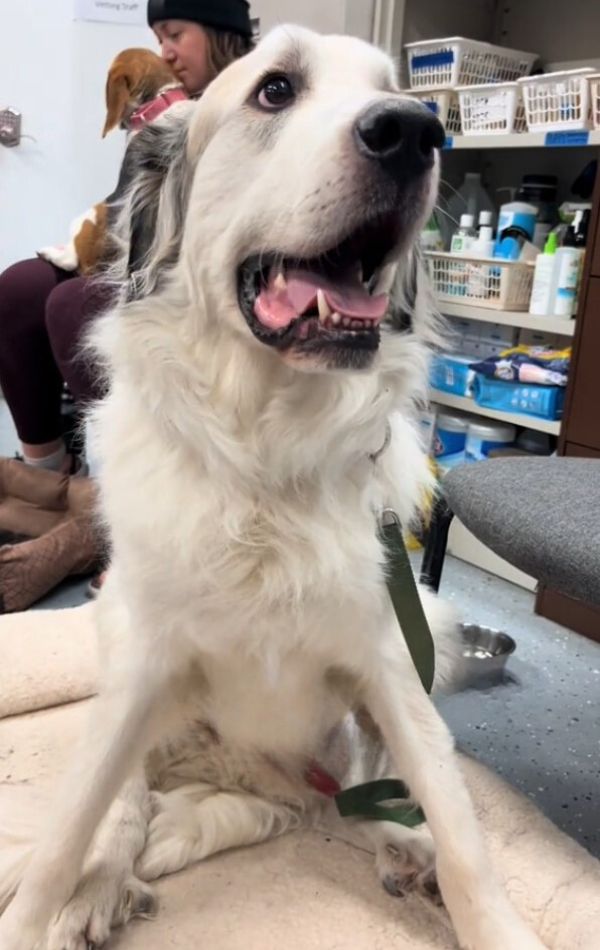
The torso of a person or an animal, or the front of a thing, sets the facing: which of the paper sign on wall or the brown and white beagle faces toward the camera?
the paper sign on wall

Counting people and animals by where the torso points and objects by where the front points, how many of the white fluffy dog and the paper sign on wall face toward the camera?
2

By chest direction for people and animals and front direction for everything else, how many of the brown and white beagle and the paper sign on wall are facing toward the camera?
1

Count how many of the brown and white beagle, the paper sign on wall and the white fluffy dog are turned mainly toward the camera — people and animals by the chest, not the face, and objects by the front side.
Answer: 2

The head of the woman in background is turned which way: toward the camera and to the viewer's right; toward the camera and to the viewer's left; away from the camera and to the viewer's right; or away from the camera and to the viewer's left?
toward the camera and to the viewer's left

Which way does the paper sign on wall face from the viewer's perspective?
toward the camera

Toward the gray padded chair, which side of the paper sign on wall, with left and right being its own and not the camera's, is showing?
front

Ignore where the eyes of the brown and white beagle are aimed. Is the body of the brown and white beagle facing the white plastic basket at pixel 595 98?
no

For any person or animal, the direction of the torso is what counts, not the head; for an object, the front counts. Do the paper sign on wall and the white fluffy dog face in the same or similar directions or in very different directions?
same or similar directions

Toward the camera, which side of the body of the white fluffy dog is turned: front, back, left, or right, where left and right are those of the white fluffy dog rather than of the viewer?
front

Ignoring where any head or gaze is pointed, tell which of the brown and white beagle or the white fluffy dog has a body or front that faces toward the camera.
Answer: the white fluffy dog
